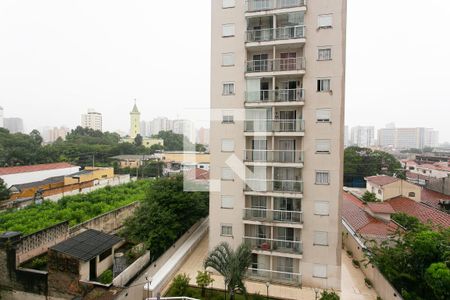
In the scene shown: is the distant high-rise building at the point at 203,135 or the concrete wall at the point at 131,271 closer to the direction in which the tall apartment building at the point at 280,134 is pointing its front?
the concrete wall

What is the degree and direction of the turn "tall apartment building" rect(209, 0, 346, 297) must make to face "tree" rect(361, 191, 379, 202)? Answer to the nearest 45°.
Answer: approximately 135° to its left

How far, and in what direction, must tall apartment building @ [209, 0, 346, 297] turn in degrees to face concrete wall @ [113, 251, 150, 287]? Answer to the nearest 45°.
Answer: approximately 45° to its right

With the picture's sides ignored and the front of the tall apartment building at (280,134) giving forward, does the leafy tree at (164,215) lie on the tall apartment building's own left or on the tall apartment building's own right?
on the tall apartment building's own right

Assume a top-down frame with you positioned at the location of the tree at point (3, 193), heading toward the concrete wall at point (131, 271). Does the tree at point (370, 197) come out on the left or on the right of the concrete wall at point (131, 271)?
left

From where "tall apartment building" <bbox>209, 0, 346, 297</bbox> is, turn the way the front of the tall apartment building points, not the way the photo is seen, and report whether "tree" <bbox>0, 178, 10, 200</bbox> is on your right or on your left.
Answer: on your right

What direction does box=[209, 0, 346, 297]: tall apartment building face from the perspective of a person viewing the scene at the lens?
facing the viewer

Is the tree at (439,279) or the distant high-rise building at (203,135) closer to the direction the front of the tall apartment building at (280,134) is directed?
the tree
